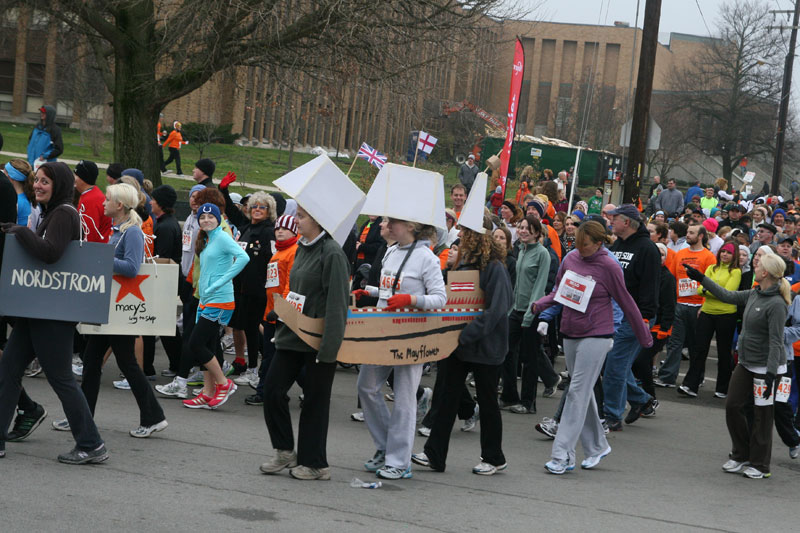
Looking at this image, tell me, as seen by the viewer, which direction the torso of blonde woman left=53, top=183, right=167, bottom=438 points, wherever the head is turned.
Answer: to the viewer's left

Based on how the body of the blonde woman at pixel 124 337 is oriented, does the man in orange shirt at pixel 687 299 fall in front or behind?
behind

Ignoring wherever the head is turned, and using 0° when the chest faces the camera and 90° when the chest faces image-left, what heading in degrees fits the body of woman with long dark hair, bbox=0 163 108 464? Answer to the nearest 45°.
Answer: approximately 90°

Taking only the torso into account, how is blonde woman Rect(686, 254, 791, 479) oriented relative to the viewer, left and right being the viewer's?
facing to the left of the viewer

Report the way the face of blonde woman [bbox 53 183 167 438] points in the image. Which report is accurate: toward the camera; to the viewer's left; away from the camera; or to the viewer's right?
to the viewer's left

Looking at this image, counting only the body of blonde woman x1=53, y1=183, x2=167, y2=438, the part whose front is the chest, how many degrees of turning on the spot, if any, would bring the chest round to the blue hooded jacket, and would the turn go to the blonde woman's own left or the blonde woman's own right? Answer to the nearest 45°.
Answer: approximately 90° to the blonde woman's own right

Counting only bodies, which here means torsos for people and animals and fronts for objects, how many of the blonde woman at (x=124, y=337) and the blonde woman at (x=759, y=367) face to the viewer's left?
2

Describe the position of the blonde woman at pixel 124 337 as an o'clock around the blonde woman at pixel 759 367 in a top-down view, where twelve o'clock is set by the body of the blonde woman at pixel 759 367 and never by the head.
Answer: the blonde woman at pixel 124 337 is roughly at 11 o'clock from the blonde woman at pixel 759 367.

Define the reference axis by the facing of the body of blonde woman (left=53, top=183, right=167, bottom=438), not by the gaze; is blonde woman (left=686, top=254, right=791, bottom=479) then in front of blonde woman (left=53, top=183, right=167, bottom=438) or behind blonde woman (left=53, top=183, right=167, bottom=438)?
behind

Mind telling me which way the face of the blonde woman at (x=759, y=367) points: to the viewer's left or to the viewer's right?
to the viewer's left
